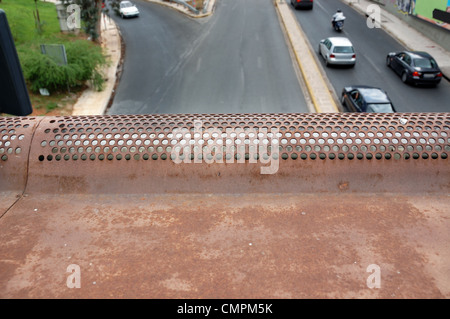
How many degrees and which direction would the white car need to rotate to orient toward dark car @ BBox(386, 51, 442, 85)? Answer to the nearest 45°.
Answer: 0° — it already faces it

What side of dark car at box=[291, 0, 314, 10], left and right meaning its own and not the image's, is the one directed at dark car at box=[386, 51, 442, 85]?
back

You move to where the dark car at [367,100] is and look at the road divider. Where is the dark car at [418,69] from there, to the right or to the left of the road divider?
right

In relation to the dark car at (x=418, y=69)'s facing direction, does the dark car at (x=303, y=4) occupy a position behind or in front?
in front

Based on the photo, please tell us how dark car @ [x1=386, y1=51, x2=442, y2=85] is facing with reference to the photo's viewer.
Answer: facing away from the viewer and to the left of the viewer

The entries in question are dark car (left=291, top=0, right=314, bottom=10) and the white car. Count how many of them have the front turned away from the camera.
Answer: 1

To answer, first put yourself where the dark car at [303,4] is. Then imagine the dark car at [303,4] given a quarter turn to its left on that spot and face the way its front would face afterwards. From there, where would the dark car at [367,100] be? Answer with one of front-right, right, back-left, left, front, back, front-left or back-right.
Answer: left

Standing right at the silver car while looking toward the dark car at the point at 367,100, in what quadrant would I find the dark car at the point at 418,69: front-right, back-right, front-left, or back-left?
front-left

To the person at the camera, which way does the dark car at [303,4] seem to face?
facing away from the viewer

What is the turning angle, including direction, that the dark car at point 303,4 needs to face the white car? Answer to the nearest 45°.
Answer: approximately 90° to its left

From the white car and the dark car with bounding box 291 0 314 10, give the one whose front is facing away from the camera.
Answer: the dark car

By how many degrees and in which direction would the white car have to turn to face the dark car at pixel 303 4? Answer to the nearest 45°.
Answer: approximately 45° to its left
